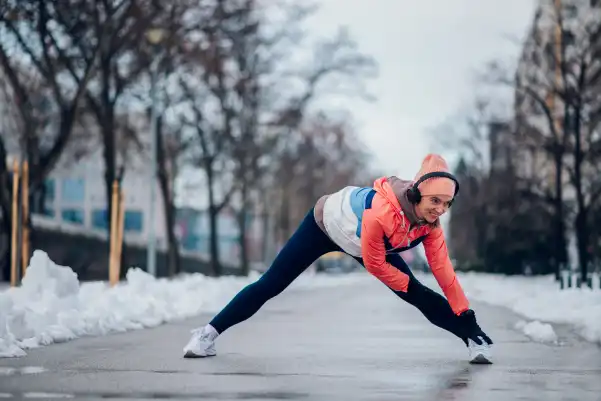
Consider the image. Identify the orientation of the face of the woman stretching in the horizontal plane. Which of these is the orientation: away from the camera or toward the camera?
toward the camera

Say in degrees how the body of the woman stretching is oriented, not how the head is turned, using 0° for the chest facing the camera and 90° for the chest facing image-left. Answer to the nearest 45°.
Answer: approximately 315°

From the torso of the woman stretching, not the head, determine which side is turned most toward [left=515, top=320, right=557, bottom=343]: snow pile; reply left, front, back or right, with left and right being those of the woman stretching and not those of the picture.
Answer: left
